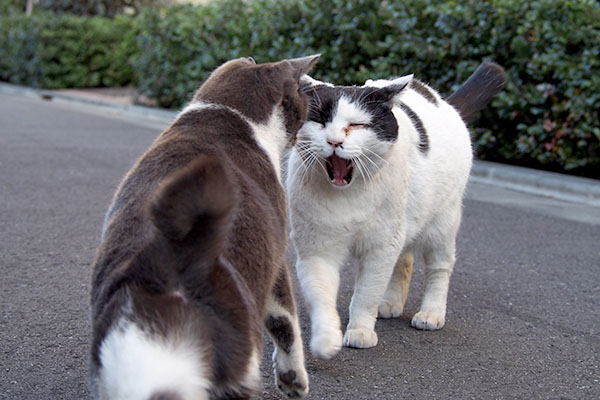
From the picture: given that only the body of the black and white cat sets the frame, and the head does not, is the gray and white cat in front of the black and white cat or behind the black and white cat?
in front

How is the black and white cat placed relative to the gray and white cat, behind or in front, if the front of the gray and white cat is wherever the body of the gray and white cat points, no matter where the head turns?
in front

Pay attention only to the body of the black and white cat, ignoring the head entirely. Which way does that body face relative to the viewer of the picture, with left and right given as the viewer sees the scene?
facing the viewer and to the left of the viewer

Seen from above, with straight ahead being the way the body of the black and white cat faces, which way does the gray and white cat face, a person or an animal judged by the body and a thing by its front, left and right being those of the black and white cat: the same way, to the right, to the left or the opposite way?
the opposite way

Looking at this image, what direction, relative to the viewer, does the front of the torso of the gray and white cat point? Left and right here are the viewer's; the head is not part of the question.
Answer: facing away from the viewer and to the right of the viewer
